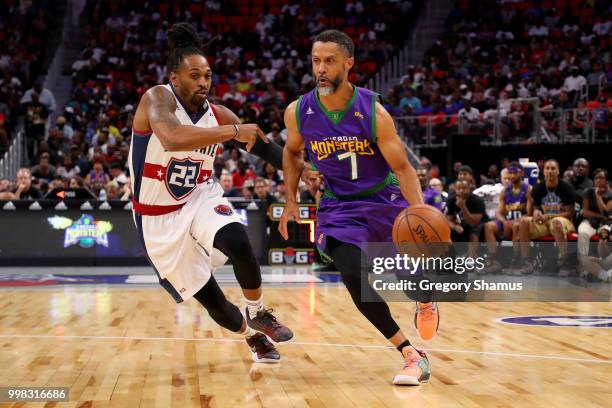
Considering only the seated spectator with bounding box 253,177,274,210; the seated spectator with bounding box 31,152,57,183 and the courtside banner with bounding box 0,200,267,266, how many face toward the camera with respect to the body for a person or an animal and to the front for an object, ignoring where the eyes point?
3

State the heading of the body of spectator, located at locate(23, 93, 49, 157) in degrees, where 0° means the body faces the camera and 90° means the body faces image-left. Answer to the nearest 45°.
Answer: approximately 0°

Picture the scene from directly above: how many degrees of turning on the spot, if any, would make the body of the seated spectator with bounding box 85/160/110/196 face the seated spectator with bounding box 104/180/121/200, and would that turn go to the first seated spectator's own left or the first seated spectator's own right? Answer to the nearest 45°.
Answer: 0° — they already face them

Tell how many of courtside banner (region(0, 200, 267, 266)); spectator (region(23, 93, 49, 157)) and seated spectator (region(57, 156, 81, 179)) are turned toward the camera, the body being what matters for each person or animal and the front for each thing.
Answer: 3

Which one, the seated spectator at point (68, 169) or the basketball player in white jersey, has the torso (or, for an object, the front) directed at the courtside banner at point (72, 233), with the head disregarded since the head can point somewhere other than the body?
the seated spectator

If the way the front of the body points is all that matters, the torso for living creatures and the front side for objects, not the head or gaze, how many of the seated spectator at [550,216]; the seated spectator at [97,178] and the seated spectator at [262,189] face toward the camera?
3

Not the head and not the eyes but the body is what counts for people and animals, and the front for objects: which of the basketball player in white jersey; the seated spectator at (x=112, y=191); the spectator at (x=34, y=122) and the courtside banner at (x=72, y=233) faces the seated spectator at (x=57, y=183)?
the spectator at (x=34, y=122)

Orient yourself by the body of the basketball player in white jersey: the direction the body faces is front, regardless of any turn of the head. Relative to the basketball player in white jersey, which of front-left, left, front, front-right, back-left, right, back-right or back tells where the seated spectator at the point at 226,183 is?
back-left

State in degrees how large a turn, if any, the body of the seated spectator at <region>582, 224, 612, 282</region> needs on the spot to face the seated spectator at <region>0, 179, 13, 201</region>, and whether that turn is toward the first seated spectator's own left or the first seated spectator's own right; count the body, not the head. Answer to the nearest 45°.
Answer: approximately 45° to the first seated spectator's own right

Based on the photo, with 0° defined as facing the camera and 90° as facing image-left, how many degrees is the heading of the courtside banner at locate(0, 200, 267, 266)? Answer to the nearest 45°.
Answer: approximately 0°

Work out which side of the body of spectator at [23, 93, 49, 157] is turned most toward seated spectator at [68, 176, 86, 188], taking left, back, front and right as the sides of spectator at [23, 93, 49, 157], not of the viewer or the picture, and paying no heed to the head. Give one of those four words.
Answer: front
